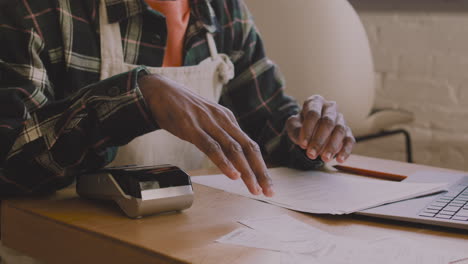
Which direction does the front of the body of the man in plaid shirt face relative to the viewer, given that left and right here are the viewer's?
facing the viewer and to the right of the viewer
